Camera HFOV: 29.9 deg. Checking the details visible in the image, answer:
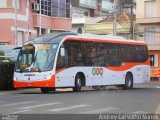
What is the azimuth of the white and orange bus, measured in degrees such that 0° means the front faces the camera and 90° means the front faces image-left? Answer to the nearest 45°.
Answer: approximately 45°

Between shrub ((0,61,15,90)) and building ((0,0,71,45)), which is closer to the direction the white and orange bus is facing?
the shrub

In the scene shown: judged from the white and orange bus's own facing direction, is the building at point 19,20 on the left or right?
on its right
